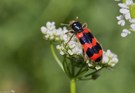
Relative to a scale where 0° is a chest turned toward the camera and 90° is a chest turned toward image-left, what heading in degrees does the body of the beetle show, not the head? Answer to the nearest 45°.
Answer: approximately 135°
